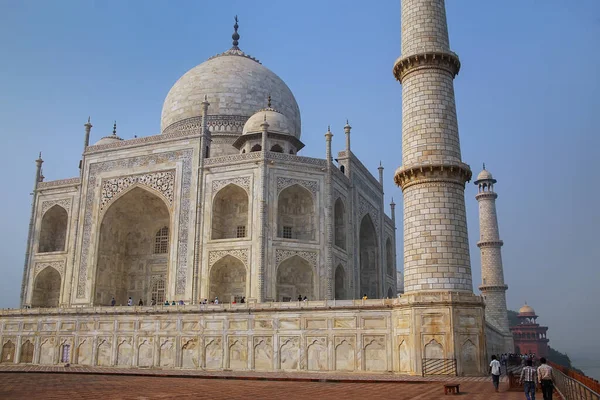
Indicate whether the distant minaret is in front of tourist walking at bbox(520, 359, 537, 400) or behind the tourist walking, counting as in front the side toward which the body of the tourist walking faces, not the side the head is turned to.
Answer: in front

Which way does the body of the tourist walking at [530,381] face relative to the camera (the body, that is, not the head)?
away from the camera

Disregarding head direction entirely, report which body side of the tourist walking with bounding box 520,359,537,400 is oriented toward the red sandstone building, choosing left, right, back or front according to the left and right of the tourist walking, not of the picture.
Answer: front
